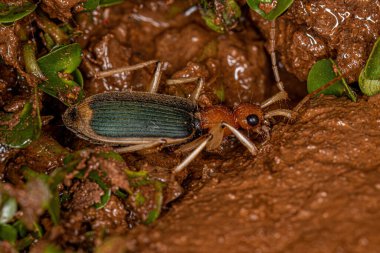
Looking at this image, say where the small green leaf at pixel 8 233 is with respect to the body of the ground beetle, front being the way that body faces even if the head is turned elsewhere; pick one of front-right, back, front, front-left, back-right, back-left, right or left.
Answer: back-right

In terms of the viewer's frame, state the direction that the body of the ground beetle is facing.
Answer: to the viewer's right

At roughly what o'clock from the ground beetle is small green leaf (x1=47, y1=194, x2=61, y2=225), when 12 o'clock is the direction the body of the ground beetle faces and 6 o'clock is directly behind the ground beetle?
The small green leaf is roughly at 4 o'clock from the ground beetle.

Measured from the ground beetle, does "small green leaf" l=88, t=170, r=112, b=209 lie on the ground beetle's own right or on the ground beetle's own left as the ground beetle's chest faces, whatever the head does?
on the ground beetle's own right

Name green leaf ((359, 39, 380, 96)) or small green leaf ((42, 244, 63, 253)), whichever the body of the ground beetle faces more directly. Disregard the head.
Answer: the green leaf

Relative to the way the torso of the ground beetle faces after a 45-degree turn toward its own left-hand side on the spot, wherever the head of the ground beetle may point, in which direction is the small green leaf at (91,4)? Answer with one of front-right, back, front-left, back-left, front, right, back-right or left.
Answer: left

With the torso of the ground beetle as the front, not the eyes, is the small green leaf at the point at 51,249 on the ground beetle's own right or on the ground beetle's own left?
on the ground beetle's own right

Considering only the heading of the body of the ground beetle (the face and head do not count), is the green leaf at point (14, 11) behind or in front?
behind

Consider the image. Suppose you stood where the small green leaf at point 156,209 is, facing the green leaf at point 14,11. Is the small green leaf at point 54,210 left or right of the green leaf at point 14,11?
left

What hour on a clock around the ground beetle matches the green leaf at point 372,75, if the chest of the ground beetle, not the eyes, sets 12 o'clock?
The green leaf is roughly at 12 o'clock from the ground beetle.

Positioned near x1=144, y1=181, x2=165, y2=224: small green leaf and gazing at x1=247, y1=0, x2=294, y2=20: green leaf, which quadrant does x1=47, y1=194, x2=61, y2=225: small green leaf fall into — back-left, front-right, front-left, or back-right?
back-left
